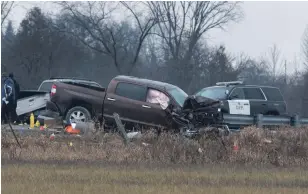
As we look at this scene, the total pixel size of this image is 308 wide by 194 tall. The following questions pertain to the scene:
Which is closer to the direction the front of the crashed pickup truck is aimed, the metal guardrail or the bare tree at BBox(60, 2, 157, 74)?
the metal guardrail

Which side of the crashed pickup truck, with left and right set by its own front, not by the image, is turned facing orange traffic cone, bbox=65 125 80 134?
right

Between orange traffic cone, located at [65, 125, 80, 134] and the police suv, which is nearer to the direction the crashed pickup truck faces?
the police suv

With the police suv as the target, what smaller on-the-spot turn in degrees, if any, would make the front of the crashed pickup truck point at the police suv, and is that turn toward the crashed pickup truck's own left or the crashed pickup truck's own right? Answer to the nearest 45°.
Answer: approximately 45° to the crashed pickup truck's own left

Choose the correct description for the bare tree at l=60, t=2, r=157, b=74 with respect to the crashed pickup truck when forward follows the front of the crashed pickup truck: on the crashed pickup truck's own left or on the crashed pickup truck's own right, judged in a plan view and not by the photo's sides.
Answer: on the crashed pickup truck's own left

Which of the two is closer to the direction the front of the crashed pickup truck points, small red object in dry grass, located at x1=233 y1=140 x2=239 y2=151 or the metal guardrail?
the metal guardrail

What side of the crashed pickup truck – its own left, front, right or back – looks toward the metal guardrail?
front

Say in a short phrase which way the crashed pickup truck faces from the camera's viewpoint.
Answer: facing to the right of the viewer

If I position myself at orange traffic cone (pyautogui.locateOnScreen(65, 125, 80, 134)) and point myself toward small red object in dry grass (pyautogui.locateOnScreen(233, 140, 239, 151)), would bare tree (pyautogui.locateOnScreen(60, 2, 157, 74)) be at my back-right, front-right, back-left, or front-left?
back-left
